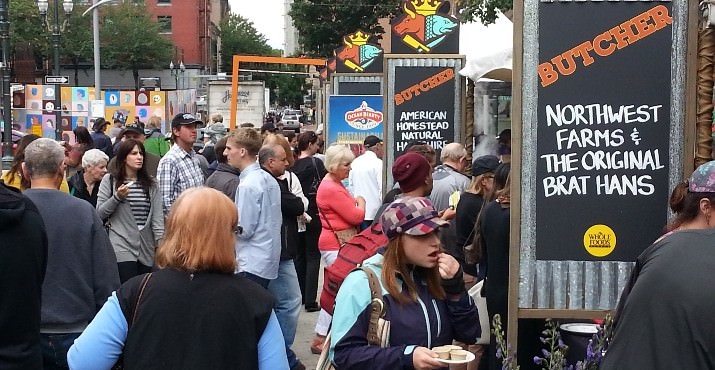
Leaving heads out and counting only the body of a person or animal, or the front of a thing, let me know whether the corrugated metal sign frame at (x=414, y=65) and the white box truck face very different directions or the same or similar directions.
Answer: very different directions

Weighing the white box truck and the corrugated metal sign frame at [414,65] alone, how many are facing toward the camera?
1

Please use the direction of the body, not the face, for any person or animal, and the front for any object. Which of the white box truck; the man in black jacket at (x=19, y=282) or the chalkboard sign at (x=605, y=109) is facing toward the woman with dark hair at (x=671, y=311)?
the chalkboard sign

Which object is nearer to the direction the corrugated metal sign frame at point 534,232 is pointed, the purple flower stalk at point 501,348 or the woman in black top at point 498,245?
the purple flower stalk

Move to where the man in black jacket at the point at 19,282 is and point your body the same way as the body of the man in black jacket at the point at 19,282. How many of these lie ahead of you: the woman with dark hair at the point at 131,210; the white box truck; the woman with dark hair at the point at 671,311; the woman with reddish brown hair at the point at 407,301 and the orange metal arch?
3

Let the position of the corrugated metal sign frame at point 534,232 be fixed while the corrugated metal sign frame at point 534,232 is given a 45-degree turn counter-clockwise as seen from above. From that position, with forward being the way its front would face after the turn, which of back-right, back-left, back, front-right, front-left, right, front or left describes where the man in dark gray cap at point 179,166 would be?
back

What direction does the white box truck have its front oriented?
away from the camera

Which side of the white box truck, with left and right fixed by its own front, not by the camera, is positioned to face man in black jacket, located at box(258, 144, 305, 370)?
back

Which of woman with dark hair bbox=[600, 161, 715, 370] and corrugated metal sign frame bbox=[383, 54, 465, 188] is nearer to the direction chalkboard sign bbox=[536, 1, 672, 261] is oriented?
the woman with dark hair

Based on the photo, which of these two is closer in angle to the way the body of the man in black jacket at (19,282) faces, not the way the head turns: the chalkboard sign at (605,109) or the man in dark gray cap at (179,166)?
the man in dark gray cap
